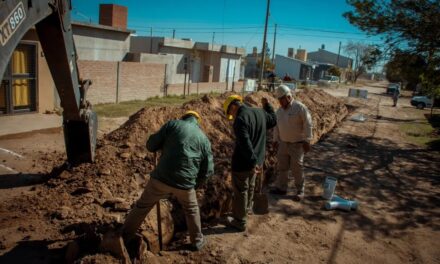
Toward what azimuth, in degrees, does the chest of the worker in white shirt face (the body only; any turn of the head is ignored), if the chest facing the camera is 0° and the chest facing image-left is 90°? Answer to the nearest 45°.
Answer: approximately 45°

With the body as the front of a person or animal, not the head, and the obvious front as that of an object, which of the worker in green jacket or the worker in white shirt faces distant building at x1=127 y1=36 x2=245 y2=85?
the worker in green jacket

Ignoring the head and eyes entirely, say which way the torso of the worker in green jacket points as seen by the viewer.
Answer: away from the camera

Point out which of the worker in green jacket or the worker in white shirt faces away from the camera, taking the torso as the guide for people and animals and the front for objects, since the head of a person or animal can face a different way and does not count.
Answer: the worker in green jacket

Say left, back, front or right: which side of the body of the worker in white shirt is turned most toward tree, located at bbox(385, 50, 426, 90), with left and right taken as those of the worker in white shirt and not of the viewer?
back

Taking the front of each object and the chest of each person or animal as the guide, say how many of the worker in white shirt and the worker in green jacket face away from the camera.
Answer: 1

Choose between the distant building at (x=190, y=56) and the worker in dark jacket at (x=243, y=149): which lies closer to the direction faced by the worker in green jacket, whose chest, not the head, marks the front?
the distant building

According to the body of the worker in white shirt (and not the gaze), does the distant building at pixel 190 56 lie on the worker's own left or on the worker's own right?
on the worker's own right

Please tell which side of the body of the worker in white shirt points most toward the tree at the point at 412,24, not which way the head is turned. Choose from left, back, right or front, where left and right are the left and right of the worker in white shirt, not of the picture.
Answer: back
